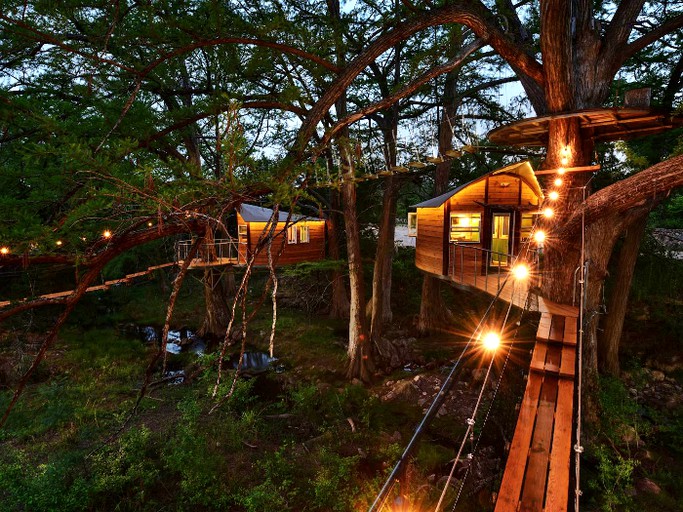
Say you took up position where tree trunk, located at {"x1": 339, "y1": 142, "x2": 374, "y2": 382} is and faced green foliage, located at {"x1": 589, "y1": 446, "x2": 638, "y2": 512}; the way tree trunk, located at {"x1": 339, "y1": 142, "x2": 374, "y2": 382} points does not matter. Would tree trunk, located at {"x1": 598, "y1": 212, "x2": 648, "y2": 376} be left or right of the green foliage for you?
left

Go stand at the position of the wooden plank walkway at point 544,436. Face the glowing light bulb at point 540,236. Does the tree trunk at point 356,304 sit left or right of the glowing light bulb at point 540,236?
left

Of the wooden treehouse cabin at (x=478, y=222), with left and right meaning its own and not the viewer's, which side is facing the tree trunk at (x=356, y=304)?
right

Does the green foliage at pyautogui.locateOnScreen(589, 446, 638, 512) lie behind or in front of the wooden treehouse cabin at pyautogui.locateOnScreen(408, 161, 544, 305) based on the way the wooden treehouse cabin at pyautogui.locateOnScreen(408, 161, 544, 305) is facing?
in front

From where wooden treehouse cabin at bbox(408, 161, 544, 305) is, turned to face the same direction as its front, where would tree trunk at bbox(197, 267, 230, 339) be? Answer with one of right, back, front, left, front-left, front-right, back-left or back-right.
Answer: back-right

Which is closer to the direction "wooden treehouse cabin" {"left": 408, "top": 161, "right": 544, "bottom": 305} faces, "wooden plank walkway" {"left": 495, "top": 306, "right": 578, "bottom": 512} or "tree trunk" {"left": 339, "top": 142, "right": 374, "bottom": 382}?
the wooden plank walkway

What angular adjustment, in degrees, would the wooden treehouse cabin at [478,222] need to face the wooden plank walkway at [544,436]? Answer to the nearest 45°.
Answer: approximately 45° to its right
